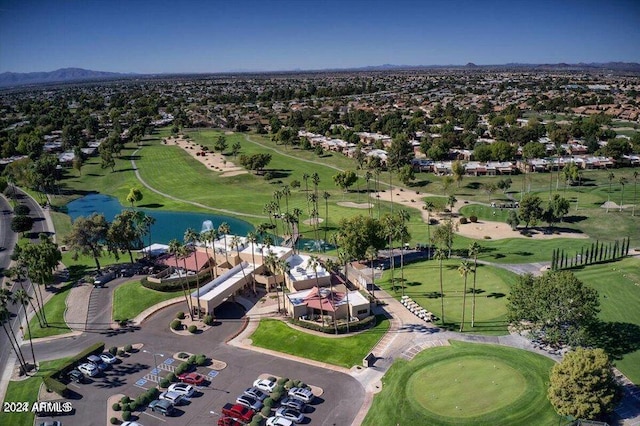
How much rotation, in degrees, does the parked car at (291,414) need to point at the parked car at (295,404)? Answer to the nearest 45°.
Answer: approximately 45° to its right

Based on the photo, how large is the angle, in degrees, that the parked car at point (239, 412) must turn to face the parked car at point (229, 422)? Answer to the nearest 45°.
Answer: approximately 90° to its right

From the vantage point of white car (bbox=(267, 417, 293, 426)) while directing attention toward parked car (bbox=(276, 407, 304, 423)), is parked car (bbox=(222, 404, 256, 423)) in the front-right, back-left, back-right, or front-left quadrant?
back-left

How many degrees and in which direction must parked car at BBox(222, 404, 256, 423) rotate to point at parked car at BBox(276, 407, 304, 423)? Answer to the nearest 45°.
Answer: approximately 45° to its left

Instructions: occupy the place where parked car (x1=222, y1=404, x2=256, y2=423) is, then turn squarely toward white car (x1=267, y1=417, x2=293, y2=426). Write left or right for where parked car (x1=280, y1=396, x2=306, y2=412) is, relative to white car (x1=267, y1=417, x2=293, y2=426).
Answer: left

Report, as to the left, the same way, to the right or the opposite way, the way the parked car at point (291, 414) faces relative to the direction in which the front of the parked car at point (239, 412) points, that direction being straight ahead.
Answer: the opposite way

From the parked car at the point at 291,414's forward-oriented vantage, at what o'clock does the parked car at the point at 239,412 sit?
the parked car at the point at 239,412 is roughly at 11 o'clock from the parked car at the point at 291,414.

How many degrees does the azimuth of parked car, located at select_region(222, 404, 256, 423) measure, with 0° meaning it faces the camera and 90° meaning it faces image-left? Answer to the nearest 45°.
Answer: approximately 315°

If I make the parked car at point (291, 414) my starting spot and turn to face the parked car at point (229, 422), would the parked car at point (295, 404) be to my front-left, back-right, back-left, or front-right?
back-right

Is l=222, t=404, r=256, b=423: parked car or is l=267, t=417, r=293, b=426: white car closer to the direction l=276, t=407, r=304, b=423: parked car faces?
the parked car

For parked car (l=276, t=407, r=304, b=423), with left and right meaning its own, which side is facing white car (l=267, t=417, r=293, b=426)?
left

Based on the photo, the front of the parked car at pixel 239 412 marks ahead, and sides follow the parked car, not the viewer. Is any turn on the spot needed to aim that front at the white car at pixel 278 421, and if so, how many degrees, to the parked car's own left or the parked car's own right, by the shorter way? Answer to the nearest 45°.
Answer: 0° — it already faces it

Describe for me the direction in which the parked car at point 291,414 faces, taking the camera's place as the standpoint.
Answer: facing away from the viewer and to the left of the viewer
